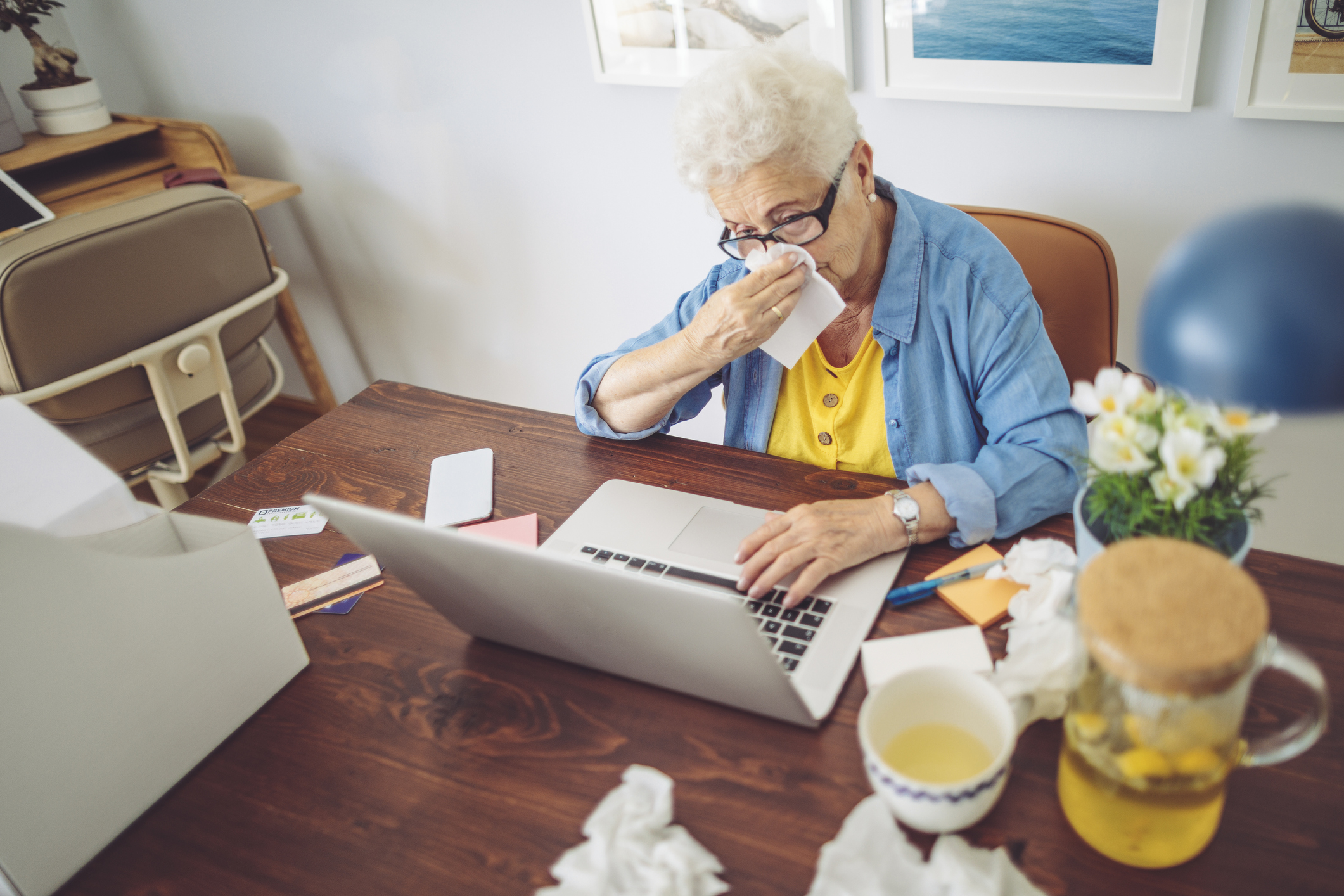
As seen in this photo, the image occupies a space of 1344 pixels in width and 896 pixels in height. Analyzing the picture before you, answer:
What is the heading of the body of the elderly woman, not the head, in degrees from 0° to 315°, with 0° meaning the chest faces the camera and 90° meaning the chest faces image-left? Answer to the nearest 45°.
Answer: approximately 45°

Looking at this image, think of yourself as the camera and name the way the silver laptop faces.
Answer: facing away from the viewer and to the right of the viewer

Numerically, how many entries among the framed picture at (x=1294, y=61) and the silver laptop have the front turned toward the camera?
1

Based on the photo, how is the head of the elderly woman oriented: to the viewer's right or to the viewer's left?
to the viewer's left

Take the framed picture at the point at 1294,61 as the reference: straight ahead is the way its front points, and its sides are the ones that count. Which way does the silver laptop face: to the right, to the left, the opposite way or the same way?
the opposite way

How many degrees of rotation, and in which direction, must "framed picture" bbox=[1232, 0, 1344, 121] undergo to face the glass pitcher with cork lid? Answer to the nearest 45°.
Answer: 0° — it already faces it

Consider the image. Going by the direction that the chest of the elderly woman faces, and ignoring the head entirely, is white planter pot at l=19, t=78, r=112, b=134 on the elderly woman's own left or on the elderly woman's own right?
on the elderly woman's own right

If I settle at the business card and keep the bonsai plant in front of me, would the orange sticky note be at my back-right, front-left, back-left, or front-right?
back-right
